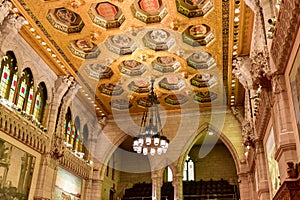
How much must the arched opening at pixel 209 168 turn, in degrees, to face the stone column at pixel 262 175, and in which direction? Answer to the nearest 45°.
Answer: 0° — it already faces it

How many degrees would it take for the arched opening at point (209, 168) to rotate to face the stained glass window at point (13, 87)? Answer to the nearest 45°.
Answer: approximately 45° to its right

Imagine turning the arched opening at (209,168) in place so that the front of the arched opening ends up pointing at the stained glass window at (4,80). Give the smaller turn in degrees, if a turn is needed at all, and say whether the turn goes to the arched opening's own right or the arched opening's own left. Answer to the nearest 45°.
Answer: approximately 45° to the arched opening's own right

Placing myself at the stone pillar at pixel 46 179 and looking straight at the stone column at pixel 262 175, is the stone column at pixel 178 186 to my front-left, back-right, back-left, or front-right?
front-left

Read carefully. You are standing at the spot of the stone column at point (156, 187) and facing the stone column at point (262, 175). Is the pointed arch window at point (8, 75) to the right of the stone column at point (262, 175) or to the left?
right

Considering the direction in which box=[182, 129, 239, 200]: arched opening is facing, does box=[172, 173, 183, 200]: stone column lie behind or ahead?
ahead

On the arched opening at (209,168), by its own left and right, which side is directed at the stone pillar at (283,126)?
front

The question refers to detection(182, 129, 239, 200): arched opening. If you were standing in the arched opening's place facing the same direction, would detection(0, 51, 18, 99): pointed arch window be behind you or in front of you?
in front

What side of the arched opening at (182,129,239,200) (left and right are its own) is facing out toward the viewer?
front

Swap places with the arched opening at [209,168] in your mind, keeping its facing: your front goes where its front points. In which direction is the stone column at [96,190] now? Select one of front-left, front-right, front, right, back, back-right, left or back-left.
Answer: front-right
